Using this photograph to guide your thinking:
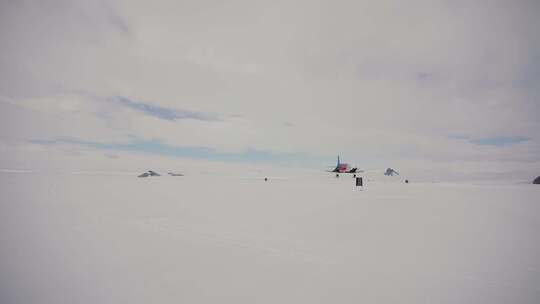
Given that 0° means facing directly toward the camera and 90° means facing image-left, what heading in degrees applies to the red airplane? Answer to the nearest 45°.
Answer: approximately 315°
